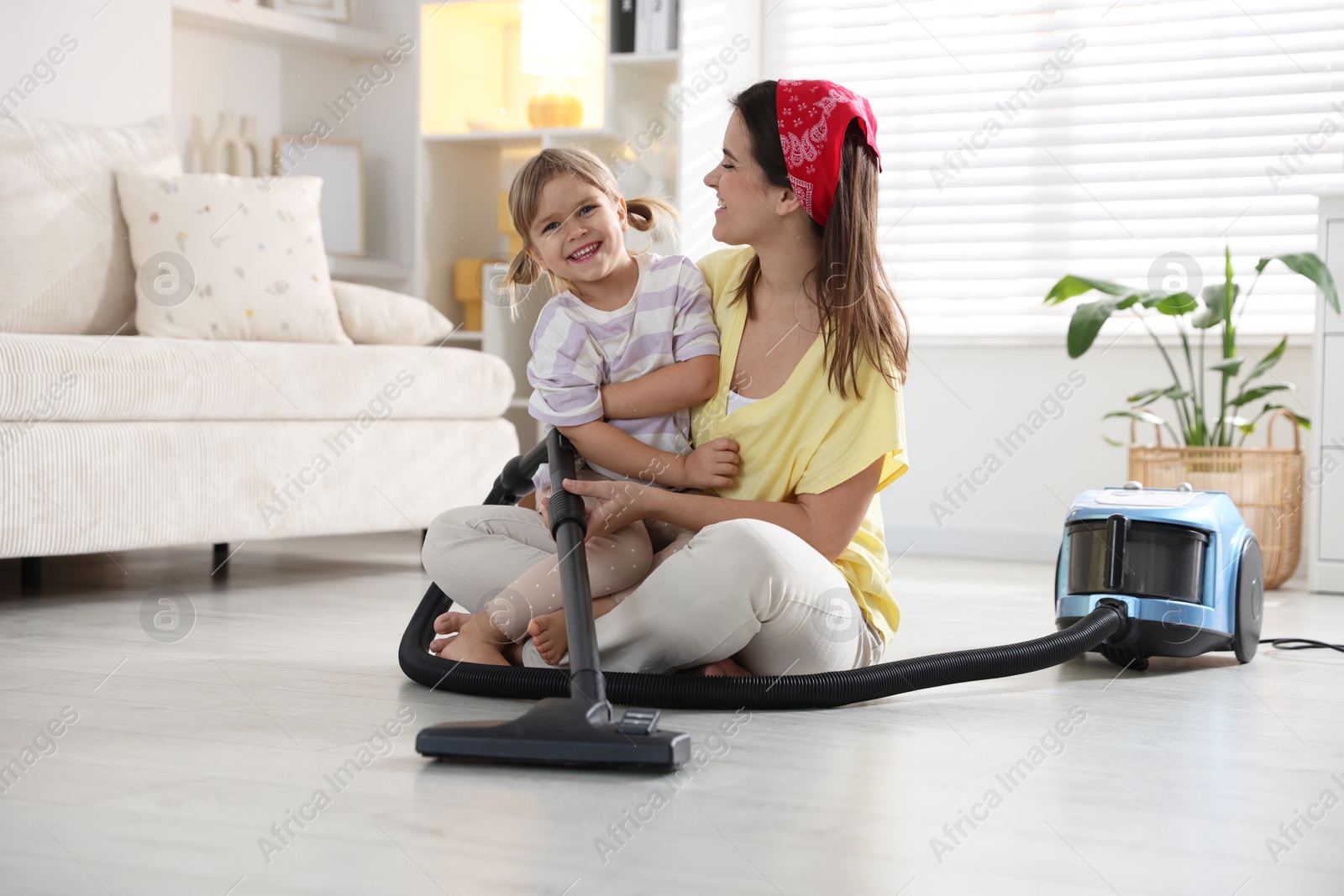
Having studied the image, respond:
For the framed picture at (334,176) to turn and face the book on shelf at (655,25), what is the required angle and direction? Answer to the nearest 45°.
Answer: approximately 45° to its left

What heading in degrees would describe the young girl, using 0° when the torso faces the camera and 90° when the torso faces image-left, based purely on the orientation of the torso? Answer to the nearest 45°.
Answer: approximately 0°

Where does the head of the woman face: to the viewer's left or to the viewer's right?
to the viewer's left

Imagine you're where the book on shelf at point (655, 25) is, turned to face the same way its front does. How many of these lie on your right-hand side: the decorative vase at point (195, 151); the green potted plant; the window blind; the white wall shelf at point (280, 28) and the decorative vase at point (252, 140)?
3

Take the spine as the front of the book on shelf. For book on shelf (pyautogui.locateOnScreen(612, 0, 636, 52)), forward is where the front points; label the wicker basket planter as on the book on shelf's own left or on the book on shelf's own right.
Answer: on the book on shelf's own left

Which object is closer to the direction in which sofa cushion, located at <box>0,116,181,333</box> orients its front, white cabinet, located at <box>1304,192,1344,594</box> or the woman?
the woman

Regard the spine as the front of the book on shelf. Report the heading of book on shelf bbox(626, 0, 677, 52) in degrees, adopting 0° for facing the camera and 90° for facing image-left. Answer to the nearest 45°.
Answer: approximately 0°

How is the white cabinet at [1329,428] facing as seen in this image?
toward the camera

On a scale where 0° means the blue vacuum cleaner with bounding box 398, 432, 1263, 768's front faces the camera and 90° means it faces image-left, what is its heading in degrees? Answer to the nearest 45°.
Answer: approximately 45°

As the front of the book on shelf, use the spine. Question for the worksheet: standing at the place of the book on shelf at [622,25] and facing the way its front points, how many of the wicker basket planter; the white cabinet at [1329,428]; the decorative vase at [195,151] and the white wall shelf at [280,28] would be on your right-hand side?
2

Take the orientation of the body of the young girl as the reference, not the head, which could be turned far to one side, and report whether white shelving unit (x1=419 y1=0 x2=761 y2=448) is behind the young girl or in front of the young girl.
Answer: behind

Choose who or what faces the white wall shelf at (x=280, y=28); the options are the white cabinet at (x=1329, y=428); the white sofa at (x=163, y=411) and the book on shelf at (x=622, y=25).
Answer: the white cabinet

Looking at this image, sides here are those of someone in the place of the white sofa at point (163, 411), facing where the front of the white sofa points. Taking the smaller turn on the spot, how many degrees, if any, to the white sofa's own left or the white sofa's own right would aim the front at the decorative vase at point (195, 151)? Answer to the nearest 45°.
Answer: approximately 135° to the white sofa's own left

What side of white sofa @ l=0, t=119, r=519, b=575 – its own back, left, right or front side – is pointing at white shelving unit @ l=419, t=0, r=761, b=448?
left
